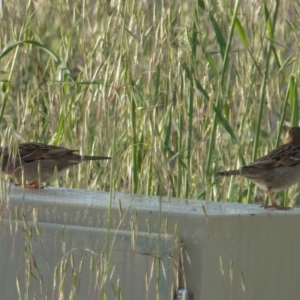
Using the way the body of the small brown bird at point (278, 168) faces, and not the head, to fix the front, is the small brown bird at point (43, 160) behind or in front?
behind

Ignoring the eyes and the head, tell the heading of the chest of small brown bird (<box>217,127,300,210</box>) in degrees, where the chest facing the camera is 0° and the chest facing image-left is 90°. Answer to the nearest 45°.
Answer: approximately 270°

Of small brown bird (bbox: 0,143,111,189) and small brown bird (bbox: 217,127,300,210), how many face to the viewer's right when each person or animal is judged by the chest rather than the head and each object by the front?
1

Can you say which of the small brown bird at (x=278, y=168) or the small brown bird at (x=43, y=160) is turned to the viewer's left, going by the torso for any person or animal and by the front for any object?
the small brown bird at (x=43, y=160)

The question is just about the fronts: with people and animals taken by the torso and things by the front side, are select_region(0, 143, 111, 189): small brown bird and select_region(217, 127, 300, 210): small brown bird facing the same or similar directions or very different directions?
very different directions

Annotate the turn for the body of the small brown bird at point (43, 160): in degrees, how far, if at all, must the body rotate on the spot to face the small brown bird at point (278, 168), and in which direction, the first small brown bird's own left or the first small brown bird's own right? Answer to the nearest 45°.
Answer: approximately 180°

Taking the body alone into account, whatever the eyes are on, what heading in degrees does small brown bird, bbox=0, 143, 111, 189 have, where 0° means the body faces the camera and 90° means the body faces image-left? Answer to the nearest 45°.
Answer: approximately 90°
